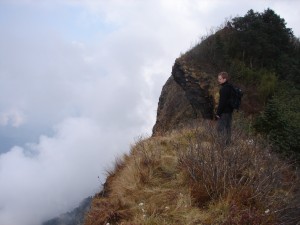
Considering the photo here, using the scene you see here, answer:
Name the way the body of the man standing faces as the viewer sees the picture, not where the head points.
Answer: to the viewer's left

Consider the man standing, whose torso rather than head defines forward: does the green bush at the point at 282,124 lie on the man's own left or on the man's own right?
on the man's own right

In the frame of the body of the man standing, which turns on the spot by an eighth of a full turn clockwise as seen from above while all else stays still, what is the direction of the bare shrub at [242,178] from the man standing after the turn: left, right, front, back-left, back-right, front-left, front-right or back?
back-left

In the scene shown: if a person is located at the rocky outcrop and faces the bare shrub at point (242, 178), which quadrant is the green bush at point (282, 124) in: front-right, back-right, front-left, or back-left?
front-left
